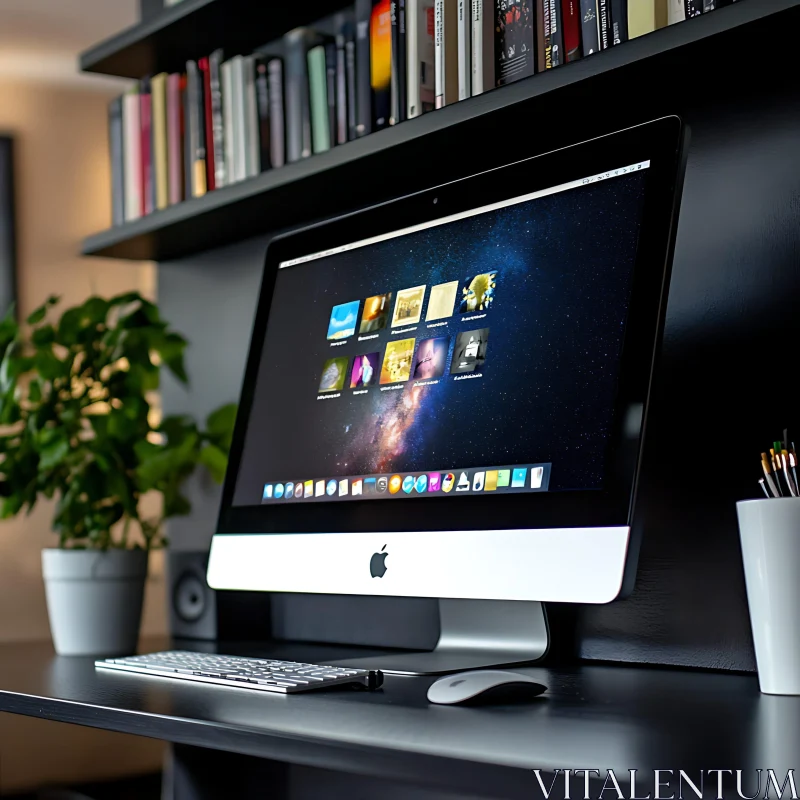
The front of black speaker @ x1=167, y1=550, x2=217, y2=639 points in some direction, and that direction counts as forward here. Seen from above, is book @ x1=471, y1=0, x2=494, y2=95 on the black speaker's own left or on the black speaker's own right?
on the black speaker's own left

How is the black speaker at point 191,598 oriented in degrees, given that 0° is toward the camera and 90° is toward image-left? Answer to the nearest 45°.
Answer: approximately 45°

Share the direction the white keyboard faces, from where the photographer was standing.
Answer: facing the viewer and to the left of the viewer

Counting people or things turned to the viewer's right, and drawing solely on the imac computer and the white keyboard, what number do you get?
0
